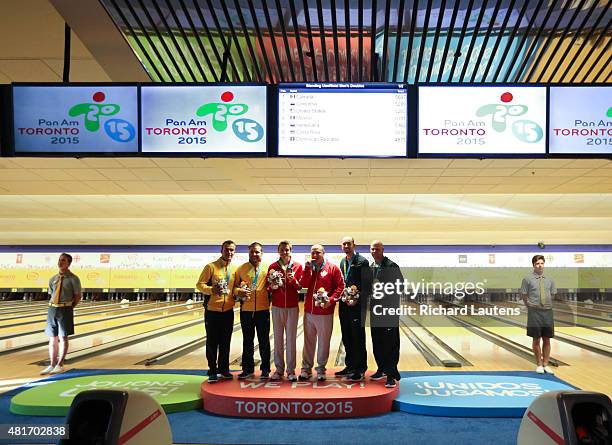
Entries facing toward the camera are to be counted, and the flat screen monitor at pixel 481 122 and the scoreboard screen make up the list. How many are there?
2

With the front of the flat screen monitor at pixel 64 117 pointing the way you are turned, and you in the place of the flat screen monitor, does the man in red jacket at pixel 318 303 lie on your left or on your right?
on your left

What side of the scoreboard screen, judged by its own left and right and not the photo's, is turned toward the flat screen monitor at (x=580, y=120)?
left

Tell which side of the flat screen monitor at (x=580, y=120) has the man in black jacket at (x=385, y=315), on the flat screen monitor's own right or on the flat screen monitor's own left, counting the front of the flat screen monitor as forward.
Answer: on the flat screen monitor's own right

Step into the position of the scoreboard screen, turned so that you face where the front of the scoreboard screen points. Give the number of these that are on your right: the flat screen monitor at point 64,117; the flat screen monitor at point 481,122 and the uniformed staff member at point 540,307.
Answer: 1

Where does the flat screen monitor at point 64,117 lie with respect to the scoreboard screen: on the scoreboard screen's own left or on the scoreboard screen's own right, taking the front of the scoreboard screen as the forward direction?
on the scoreboard screen's own right
